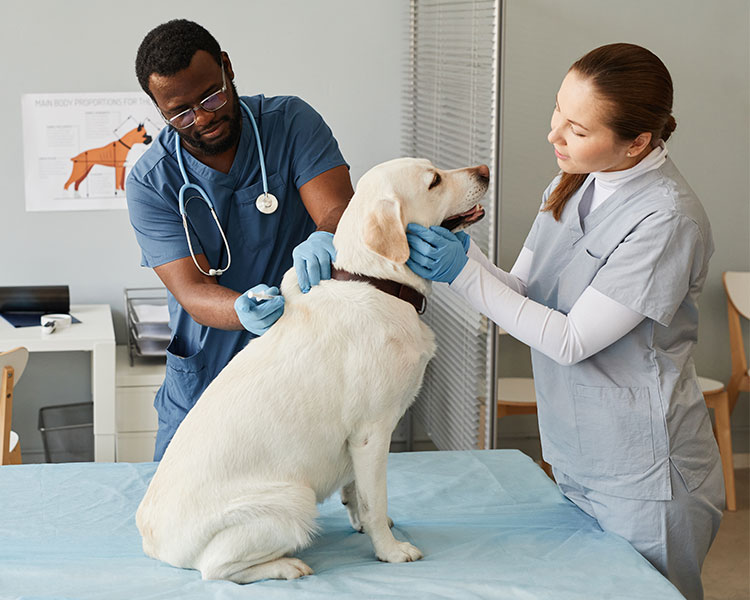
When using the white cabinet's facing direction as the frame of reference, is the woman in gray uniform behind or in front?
in front

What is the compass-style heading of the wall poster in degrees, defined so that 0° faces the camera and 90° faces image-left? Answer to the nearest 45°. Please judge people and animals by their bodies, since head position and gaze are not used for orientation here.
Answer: approximately 0°

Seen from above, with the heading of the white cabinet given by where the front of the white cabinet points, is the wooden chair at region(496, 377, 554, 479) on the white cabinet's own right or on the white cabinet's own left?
on the white cabinet's own left

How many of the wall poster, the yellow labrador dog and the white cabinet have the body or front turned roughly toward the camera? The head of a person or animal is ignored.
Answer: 2

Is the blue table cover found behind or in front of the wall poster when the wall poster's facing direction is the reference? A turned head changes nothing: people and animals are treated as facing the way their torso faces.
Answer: in front

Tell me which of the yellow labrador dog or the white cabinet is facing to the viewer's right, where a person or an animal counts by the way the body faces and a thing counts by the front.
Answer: the yellow labrador dog

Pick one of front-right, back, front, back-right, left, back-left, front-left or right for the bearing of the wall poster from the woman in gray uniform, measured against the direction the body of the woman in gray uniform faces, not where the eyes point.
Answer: right

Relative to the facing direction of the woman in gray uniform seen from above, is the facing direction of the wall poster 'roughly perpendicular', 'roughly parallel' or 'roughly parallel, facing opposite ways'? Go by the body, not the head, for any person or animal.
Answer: roughly perpendicular

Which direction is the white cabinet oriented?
toward the camera

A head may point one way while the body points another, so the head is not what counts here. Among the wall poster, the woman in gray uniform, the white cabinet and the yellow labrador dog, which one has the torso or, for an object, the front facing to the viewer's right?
the yellow labrador dog

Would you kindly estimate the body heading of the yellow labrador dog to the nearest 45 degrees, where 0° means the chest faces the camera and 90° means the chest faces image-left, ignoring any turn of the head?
approximately 270°

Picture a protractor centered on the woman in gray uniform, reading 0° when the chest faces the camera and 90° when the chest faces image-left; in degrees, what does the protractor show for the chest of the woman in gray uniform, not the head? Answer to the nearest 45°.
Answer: approximately 45°
